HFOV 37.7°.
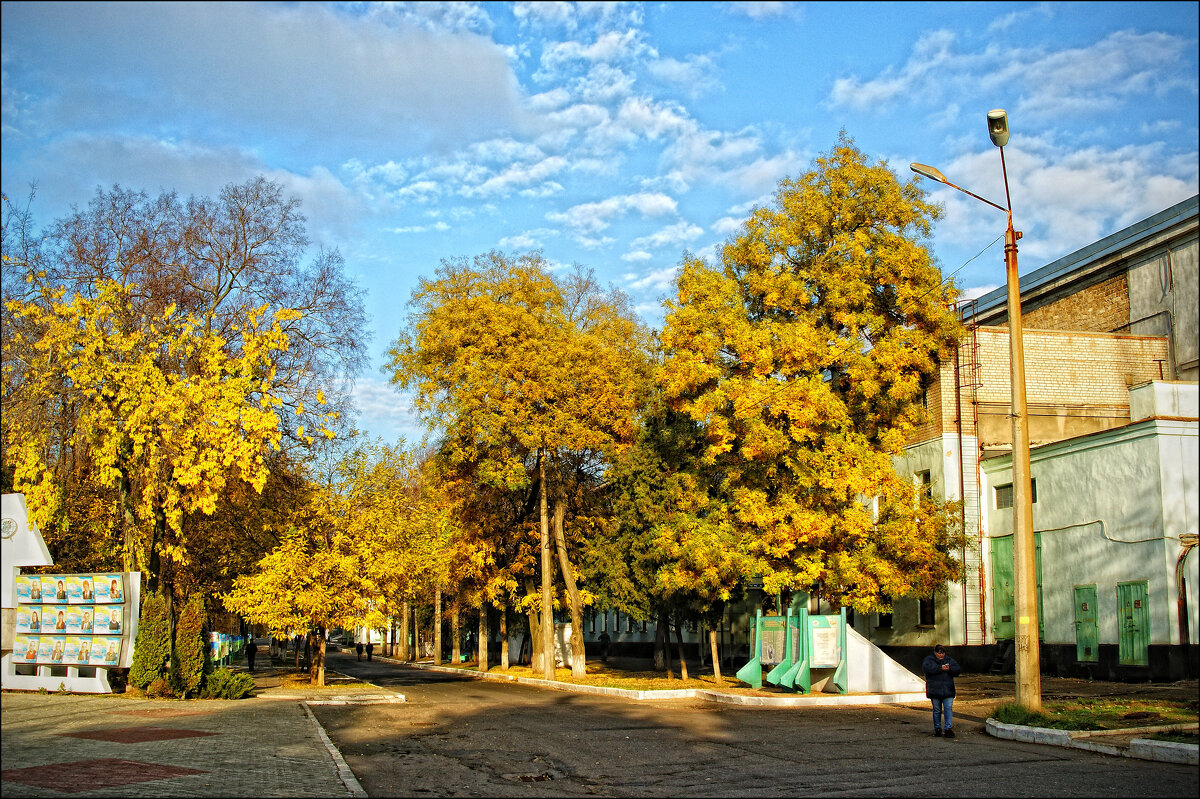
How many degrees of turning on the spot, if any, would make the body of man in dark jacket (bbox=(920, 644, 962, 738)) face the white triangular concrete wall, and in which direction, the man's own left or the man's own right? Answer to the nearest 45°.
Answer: approximately 180°

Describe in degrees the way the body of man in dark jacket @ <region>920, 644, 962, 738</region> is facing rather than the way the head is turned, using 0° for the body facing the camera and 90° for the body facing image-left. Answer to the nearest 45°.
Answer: approximately 0°

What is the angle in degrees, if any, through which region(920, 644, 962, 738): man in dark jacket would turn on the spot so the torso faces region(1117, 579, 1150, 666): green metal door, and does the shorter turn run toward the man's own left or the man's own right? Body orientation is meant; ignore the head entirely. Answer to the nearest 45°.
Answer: approximately 180°

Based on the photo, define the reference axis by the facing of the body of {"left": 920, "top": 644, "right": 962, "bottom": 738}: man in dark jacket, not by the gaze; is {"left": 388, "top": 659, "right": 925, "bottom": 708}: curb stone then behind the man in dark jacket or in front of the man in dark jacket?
behind

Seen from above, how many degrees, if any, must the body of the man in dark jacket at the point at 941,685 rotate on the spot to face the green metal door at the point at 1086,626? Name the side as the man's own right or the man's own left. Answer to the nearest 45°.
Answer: approximately 180°

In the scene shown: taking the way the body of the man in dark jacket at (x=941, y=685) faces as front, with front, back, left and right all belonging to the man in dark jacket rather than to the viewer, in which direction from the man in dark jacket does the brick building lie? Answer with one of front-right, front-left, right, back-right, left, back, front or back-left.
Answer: back

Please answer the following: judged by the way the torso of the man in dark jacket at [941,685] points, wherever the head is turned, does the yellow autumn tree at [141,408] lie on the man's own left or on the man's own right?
on the man's own right

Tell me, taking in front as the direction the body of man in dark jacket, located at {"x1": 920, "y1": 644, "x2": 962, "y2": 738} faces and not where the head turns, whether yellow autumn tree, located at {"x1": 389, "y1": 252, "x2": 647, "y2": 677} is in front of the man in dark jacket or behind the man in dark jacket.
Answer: behind

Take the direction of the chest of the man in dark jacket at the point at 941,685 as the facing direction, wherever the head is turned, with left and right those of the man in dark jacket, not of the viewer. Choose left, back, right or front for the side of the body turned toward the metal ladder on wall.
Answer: back
